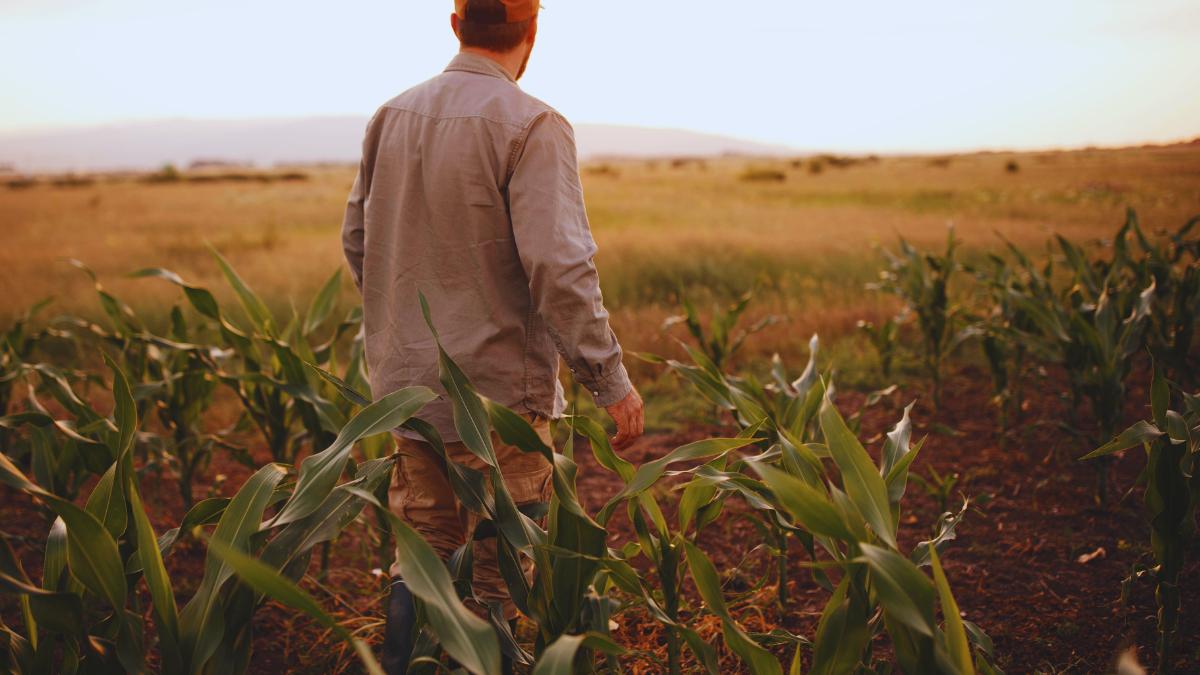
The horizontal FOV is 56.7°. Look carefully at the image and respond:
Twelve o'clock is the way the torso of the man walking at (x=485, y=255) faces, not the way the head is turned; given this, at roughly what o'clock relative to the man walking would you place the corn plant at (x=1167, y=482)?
The corn plant is roughly at 2 o'clock from the man walking.

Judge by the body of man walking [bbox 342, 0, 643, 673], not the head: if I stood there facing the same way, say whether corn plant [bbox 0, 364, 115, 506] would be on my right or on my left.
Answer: on my left

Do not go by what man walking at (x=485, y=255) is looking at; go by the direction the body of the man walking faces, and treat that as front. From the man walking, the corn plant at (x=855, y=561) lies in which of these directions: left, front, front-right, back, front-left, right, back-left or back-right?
right

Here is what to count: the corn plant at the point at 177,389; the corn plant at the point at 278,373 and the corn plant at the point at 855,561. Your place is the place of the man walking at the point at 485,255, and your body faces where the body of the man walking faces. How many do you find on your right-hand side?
1

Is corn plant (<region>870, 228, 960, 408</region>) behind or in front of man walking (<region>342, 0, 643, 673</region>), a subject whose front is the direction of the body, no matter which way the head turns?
in front

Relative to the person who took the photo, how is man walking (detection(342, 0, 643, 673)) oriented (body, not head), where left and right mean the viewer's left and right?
facing away from the viewer and to the right of the viewer

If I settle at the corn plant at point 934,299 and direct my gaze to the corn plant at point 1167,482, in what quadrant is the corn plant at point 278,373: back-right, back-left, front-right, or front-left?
front-right

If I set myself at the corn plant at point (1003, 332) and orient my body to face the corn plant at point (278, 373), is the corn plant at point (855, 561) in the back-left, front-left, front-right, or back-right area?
front-left

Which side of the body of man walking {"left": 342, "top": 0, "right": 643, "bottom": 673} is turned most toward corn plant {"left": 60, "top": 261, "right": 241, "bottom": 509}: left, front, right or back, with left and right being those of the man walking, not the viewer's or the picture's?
left

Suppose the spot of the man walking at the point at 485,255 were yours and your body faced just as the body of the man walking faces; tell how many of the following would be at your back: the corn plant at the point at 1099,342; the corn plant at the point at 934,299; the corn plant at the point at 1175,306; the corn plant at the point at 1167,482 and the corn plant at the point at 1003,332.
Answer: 0

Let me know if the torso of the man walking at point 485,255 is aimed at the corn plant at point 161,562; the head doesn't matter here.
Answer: no

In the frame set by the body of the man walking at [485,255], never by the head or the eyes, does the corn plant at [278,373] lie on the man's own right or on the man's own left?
on the man's own left

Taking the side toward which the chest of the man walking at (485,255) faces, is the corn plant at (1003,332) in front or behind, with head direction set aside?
in front
